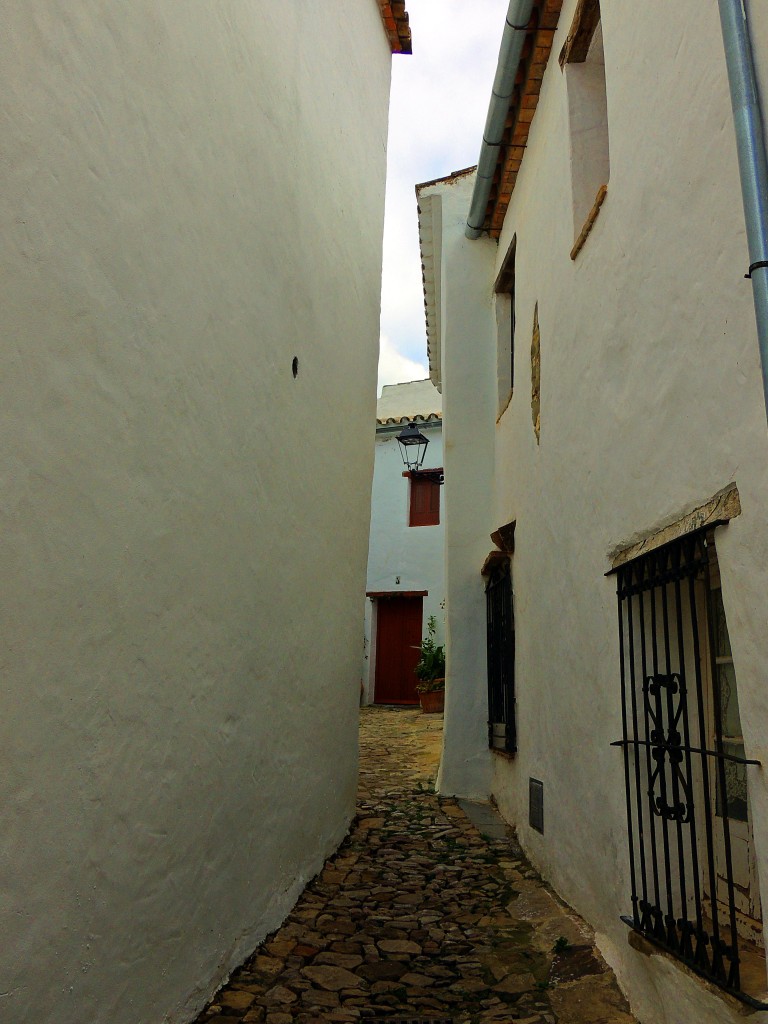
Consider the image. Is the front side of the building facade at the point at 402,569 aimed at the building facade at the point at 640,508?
yes

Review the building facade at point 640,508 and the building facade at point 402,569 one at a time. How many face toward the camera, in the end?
1

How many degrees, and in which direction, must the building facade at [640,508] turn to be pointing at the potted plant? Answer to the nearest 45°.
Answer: approximately 90° to its right

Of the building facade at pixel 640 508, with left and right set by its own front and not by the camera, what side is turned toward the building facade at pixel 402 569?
right

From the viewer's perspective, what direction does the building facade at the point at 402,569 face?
toward the camera

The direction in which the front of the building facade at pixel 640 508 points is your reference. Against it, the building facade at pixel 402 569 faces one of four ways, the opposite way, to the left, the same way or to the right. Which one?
to the left

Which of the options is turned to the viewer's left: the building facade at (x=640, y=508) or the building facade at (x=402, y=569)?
the building facade at (x=640, y=508)

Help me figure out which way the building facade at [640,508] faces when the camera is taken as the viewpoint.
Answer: facing to the left of the viewer
